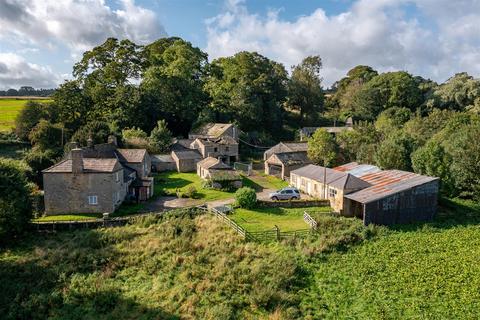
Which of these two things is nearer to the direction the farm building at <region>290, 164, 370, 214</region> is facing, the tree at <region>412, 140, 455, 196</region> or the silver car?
the silver car

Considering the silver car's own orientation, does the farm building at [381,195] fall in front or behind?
behind

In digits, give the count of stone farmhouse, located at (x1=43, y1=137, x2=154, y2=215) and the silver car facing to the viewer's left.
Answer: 1

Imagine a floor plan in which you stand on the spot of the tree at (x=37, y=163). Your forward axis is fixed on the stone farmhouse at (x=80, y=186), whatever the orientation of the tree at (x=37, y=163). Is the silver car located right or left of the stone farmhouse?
left

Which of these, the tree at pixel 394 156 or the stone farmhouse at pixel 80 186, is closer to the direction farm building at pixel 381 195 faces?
the stone farmhouse

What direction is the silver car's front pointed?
to the viewer's left

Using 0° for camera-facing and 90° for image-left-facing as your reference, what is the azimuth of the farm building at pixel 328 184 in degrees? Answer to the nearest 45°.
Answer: approximately 45°

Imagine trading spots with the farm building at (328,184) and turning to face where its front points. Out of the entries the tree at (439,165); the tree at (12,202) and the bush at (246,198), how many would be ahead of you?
2

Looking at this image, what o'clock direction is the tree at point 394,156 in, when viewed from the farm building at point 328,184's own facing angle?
The tree is roughly at 6 o'clock from the farm building.

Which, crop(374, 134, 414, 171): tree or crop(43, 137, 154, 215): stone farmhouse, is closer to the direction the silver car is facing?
the stone farmhouse
